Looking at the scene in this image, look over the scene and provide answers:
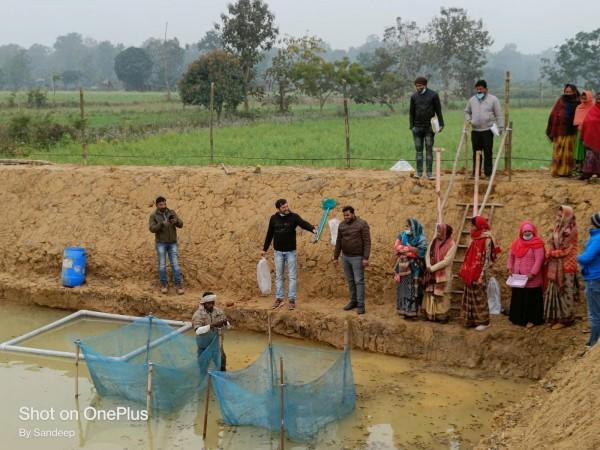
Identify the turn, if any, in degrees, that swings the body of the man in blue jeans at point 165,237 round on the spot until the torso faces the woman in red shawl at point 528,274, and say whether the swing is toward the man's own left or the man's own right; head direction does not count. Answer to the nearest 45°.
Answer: approximately 45° to the man's own left

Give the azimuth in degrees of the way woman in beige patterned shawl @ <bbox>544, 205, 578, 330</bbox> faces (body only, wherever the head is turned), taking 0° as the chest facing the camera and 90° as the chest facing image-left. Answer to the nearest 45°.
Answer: approximately 45°

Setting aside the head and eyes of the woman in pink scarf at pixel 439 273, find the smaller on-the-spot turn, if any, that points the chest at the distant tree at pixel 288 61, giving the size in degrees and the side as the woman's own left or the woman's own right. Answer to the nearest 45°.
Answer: approximately 135° to the woman's own right

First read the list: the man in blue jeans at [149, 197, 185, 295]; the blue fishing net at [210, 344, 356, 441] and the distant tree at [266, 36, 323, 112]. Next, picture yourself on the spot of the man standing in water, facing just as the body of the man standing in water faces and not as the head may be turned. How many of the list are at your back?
2

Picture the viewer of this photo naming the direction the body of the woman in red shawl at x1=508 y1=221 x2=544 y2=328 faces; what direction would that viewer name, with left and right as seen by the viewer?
facing the viewer

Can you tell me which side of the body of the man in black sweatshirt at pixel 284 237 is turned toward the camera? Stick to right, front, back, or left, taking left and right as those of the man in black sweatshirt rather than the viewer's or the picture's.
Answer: front

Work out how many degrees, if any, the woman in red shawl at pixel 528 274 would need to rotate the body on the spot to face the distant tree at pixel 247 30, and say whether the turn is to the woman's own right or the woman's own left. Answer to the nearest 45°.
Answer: approximately 135° to the woman's own right

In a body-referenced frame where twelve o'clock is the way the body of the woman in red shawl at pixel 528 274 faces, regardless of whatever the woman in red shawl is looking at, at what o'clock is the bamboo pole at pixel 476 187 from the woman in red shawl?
The bamboo pole is roughly at 5 o'clock from the woman in red shawl.

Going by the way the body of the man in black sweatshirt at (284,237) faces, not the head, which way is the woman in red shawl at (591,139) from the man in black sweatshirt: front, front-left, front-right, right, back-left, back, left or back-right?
left

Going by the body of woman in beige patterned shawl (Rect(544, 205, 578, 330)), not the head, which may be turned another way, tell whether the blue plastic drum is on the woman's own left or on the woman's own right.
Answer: on the woman's own right

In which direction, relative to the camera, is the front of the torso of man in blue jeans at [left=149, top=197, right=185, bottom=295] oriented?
toward the camera

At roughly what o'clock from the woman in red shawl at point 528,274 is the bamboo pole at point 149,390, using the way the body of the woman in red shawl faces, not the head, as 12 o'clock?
The bamboo pole is roughly at 2 o'clock from the woman in red shawl.

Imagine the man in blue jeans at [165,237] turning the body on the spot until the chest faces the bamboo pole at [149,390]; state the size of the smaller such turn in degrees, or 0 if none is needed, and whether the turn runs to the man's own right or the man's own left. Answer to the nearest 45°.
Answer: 0° — they already face it
